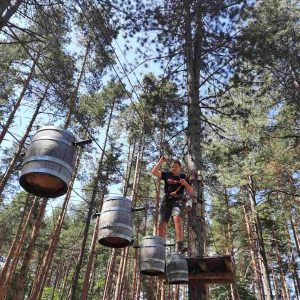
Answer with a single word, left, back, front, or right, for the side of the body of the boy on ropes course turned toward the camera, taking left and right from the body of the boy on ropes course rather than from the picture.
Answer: front

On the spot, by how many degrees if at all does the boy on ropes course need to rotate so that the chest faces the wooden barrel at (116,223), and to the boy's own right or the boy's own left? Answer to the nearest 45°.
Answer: approximately 45° to the boy's own right
